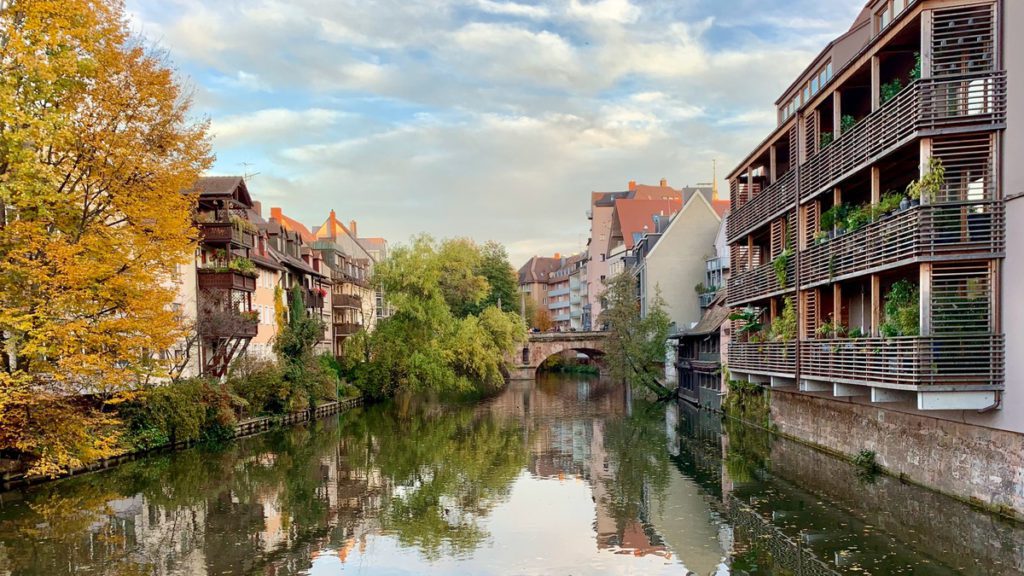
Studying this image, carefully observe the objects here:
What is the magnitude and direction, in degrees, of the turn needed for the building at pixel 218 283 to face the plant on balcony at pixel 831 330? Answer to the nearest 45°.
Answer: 0° — it already faces it

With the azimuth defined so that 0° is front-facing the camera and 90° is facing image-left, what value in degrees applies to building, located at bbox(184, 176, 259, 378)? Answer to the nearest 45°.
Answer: approximately 315°

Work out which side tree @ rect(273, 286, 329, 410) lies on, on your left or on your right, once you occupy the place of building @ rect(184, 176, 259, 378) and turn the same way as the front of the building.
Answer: on your left

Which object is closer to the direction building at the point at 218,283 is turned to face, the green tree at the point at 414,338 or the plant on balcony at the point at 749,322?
the plant on balcony

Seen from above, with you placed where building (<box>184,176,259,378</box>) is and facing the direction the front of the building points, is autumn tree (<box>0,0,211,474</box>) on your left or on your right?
on your right
